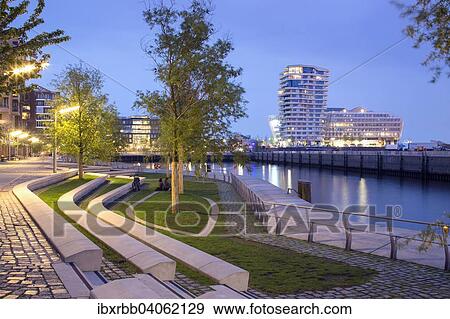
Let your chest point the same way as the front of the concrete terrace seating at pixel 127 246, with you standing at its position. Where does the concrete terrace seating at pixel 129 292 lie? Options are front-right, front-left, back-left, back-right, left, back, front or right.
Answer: right

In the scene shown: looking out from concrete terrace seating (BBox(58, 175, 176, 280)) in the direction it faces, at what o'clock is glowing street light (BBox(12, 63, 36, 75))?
The glowing street light is roughly at 8 o'clock from the concrete terrace seating.

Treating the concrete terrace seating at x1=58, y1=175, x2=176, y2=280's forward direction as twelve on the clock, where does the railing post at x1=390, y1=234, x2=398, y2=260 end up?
The railing post is roughly at 12 o'clock from the concrete terrace seating.

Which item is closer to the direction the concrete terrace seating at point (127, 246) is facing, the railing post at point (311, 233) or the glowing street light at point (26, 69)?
the railing post

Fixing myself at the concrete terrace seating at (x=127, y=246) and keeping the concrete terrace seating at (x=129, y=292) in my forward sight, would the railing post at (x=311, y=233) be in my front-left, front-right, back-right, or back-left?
back-left

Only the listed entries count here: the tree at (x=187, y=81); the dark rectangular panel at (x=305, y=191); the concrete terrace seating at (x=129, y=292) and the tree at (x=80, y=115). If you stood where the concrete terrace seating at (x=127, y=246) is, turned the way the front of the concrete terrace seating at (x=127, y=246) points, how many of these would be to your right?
1

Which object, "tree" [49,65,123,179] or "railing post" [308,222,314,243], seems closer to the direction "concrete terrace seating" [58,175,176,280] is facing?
the railing post

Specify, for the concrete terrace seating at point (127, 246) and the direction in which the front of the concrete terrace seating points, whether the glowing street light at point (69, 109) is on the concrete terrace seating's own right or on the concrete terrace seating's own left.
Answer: on the concrete terrace seating's own left

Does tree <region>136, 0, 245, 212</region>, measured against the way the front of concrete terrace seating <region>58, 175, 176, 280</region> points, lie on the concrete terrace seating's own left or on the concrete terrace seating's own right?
on the concrete terrace seating's own left

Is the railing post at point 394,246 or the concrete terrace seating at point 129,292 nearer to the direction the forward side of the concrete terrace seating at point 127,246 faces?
the railing post

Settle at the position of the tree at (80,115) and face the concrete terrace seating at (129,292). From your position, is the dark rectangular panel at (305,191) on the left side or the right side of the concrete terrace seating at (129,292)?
left

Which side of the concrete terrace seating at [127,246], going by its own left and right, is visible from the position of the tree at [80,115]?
left

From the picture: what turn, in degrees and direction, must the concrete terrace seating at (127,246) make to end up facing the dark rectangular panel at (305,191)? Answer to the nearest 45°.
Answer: approximately 45° to its left

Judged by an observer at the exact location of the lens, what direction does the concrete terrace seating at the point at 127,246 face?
facing to the right of the viewer
